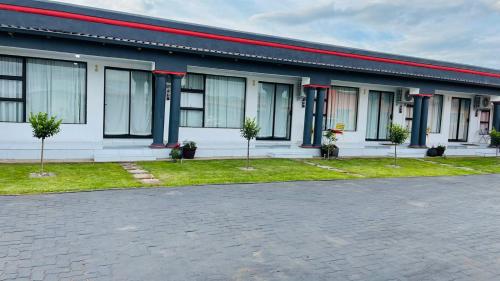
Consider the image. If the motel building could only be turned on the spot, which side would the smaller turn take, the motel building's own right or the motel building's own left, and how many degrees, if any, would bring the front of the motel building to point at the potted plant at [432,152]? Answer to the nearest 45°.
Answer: approximately 45° to the motel building's own left

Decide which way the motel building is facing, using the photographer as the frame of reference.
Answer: facing the viewer and to the right of the viewer

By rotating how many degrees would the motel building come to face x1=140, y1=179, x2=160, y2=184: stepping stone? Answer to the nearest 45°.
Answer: approximately 45° to its right
